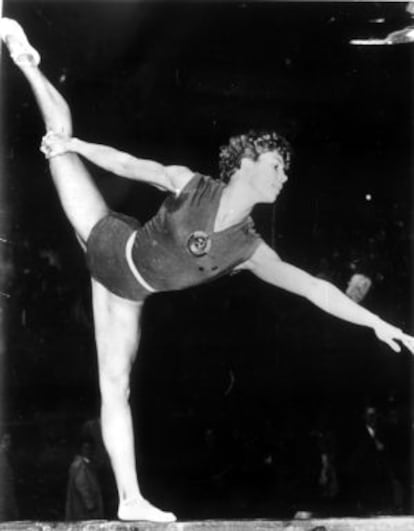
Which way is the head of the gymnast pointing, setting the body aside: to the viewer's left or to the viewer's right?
to the viewer's right

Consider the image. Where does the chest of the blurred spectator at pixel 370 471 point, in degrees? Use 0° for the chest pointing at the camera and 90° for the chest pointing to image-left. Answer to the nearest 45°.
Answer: approximately 315°

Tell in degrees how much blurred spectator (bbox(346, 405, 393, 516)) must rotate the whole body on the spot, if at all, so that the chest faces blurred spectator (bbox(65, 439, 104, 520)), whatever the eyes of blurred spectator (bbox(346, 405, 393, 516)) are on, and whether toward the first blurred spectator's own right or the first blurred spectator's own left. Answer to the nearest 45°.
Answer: approximately 135° to the first blurred spectator's own right
